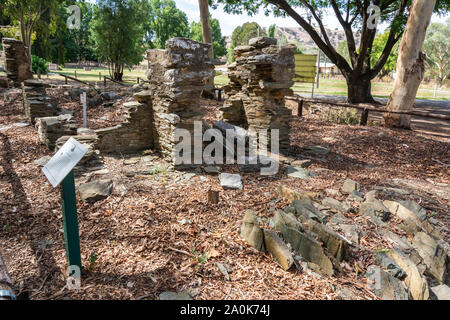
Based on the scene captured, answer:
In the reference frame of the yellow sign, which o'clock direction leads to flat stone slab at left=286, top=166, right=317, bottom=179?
The flat stone slab is roughly at 12 o'clock from the yellow sign.

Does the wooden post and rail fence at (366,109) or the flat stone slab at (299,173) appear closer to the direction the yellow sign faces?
the flat stone slab

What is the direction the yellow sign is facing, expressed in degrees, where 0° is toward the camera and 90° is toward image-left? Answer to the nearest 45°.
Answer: approximately 0°

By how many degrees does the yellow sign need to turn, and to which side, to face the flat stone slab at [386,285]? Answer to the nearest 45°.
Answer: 0° — it already faces it

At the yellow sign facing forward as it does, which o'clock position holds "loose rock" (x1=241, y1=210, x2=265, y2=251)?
The loose rock is roughly at 12 o'clock from the yellow sign.

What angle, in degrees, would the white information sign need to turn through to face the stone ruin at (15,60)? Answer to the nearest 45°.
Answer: approximately 135° to its left

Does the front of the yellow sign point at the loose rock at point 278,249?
yes
